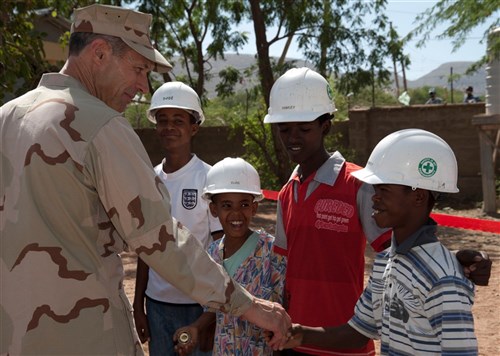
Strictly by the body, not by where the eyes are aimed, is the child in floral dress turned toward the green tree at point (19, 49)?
no

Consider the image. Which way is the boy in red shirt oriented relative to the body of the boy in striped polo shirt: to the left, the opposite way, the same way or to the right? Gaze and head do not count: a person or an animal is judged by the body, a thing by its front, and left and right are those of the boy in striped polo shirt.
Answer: the same way

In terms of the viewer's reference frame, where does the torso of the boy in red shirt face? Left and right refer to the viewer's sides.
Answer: facing the viewer and to the left of the viewer

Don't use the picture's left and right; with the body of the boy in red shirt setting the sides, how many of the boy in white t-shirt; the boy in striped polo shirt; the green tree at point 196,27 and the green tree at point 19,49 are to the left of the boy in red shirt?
1

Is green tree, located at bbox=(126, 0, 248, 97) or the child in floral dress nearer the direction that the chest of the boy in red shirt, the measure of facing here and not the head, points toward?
the child in floral dress

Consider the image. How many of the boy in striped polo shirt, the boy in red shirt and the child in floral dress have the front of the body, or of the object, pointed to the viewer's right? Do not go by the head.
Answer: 0

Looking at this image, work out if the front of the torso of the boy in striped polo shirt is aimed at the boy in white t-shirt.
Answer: no

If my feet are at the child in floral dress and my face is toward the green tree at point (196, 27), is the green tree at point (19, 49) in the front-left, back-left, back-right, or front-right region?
front-left

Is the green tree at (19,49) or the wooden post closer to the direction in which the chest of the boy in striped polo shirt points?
the green tree

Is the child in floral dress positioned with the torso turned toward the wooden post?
no

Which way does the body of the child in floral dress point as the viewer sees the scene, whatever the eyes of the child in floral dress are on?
toward the camera

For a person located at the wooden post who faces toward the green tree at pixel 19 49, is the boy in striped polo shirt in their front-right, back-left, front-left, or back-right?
front-left

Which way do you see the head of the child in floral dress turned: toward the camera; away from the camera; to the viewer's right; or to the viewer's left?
toward the camera

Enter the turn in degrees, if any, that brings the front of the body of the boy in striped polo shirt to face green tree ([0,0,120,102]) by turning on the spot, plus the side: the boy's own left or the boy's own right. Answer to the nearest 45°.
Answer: approximately 90° to the boy's own right

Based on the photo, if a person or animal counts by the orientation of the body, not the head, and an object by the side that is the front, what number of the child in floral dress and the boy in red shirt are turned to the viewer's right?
0

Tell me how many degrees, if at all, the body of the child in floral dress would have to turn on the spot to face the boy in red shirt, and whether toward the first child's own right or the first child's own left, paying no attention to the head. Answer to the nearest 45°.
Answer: approximately 45° to the first child's own left

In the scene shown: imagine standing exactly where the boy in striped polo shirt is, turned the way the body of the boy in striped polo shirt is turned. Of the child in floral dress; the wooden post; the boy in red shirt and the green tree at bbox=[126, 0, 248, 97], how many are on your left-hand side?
0
